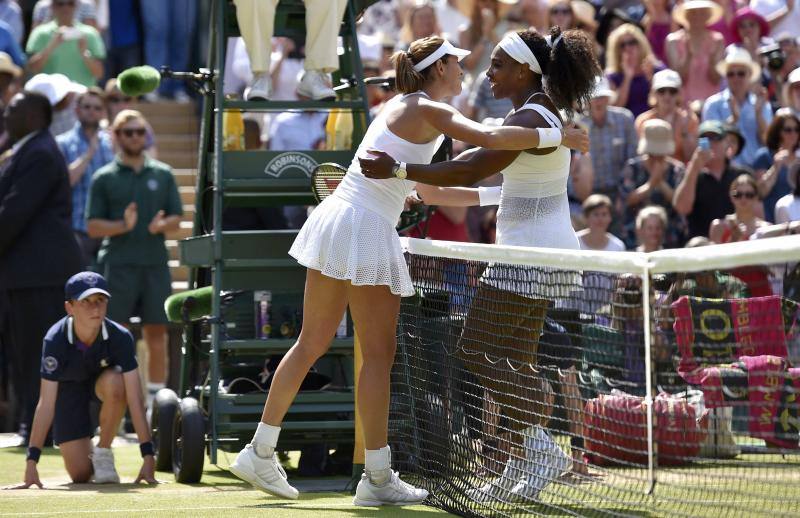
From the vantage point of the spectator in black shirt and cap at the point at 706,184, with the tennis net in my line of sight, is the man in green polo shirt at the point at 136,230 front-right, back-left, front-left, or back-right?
front-right

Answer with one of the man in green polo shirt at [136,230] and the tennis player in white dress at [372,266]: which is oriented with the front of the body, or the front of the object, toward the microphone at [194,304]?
the man in green polo shirt

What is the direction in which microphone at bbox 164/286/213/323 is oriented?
to the viewer's left

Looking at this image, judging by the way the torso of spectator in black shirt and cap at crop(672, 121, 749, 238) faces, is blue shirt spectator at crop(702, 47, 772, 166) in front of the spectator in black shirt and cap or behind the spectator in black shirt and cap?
behind

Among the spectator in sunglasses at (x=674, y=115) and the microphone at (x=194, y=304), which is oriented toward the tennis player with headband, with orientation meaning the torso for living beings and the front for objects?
the spectator in sunglasses

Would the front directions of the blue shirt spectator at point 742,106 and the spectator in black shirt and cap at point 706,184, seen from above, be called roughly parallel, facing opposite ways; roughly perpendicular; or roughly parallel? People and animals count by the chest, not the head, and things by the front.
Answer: roughly parallel

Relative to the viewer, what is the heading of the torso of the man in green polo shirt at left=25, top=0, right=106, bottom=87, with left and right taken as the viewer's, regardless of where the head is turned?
facing the viewer

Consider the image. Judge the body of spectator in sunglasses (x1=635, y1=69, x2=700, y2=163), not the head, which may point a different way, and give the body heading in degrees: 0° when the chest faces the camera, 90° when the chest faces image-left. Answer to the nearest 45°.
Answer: approximately 0°

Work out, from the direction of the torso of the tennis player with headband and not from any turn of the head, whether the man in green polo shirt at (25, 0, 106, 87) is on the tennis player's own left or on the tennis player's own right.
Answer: on the tennis player's own right

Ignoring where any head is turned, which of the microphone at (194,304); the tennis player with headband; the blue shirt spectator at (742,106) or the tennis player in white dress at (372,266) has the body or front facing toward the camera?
the blue shirt spectator

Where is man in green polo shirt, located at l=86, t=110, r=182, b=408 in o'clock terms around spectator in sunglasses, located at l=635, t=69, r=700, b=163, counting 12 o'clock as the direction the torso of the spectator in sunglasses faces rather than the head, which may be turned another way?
The man in green polo shirt is roughly at 2 o'clock from the spectator in sunglasses.

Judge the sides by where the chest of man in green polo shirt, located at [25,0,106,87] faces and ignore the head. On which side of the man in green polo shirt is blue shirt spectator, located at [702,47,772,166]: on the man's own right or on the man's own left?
on the man's own left

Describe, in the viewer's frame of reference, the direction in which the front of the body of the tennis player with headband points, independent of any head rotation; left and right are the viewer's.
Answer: facing to the left of the viewer

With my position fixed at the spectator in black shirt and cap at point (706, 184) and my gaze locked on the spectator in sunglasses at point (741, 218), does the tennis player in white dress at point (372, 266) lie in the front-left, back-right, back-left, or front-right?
front-right
